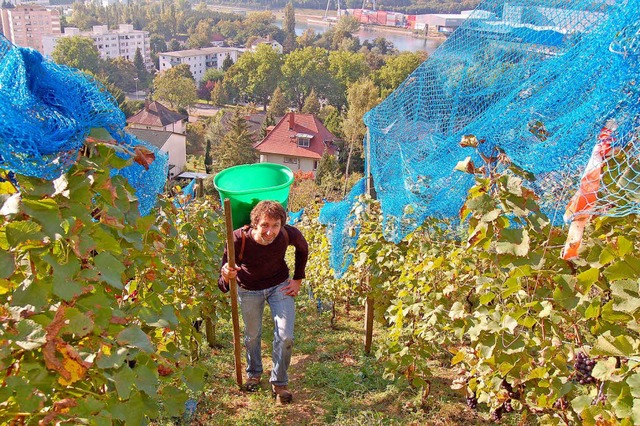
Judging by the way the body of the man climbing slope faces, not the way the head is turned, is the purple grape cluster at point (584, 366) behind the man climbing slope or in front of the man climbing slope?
in front

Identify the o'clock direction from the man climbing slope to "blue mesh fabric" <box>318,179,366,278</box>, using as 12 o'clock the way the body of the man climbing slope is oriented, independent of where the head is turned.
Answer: The blue mesh fabric is roughly at 7 o'clock from the man climbing slope.

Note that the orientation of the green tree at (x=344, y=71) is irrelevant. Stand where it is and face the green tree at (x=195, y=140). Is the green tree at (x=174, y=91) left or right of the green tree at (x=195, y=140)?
right

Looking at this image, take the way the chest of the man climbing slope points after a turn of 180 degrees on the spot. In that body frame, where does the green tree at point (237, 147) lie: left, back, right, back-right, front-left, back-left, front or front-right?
front

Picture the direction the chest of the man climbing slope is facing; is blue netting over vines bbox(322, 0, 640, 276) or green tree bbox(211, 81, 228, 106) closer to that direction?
the blue netting over vines

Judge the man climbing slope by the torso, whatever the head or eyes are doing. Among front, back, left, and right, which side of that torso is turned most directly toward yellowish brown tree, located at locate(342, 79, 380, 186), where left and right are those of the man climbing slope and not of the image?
back

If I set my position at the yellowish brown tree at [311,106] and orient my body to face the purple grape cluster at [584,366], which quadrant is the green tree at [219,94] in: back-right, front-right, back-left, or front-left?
back-right

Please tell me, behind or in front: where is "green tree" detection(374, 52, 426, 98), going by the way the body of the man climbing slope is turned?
behind

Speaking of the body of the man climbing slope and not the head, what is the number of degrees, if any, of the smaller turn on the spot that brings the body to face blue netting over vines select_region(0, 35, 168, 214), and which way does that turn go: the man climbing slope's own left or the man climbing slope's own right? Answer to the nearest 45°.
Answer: approximately 45° to the man climbing slope's own right

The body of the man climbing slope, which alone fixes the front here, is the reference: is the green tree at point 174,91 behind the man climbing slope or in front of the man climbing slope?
behind

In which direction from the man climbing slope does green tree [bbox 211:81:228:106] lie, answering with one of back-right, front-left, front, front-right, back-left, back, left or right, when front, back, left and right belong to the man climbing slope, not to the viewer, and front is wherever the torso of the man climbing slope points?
back

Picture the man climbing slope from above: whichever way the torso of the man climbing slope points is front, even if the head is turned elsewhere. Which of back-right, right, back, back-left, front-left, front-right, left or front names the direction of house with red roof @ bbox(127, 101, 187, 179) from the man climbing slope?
back

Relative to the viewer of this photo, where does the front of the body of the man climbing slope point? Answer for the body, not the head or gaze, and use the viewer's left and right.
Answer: facing the viewer

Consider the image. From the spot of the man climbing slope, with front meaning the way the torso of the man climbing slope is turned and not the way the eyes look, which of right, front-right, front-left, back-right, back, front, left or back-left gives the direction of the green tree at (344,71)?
back

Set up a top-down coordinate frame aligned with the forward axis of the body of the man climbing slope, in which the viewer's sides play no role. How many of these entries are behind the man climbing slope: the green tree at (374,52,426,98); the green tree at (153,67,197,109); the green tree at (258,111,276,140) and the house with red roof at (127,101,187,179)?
4

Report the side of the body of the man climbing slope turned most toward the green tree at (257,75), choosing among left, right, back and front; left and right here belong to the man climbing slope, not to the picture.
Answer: back
